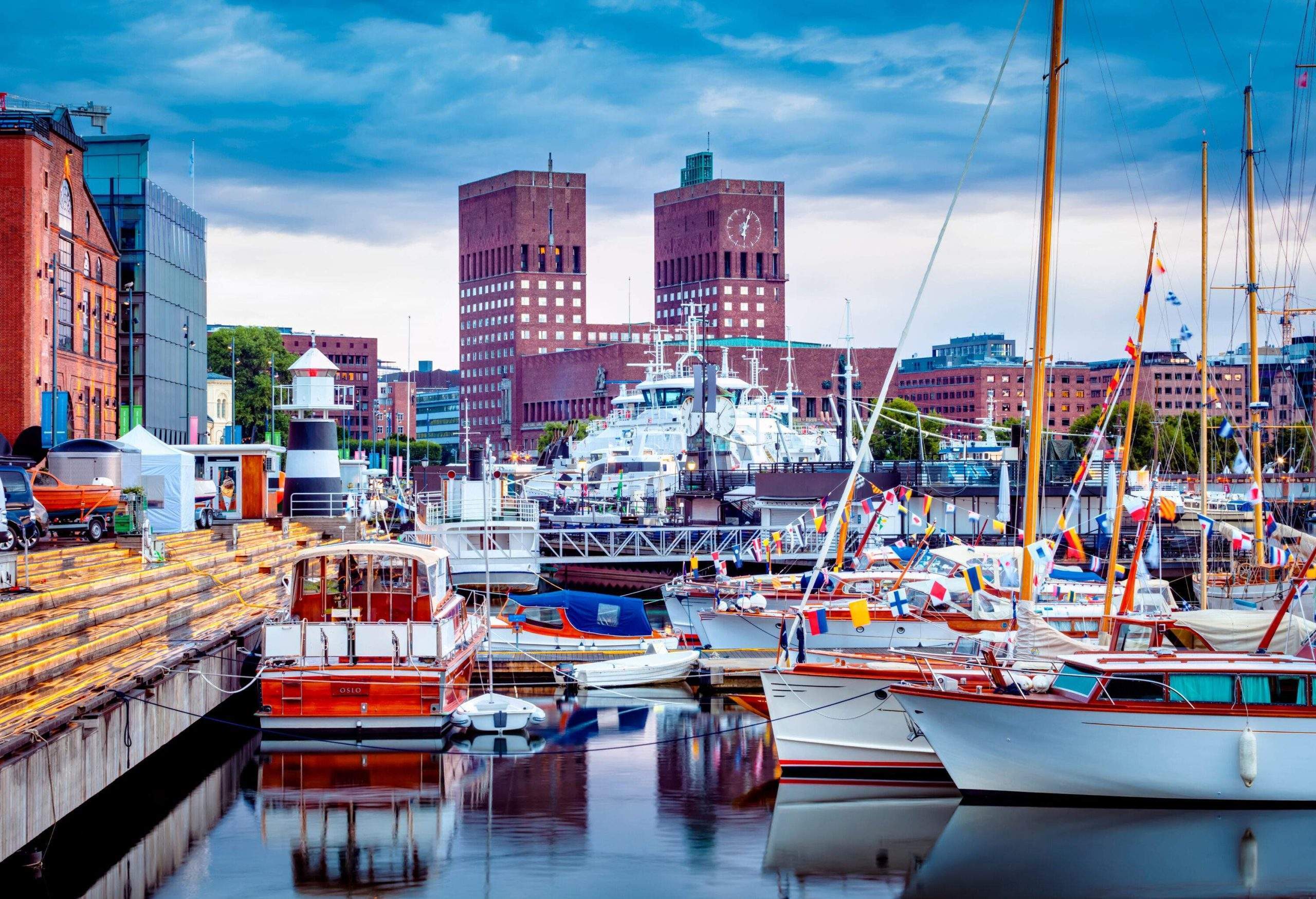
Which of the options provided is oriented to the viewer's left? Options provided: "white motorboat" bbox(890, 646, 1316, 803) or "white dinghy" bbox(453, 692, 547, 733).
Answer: the white motorboat

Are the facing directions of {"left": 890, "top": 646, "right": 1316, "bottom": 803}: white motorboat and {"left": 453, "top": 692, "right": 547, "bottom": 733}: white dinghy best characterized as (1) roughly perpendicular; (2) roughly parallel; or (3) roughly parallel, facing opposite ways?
roughly perpendicular

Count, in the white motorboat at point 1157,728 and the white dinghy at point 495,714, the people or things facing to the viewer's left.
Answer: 1

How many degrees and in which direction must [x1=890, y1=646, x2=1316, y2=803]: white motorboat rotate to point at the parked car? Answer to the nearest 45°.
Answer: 0° — it already faces it

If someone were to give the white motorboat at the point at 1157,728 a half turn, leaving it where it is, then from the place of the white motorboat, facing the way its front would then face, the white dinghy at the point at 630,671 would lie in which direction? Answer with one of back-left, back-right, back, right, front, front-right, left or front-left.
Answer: back-left

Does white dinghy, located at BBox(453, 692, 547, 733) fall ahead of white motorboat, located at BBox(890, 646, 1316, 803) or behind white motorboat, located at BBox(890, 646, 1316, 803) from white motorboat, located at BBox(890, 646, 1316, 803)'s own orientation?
ahead

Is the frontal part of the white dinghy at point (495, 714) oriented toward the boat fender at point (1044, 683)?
no

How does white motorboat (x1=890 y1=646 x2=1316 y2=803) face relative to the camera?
to the viewer's left

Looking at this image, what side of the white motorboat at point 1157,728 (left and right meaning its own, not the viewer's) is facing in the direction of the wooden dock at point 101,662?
front

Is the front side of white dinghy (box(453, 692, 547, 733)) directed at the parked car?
no

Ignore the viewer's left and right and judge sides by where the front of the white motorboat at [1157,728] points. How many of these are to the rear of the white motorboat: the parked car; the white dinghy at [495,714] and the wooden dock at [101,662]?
0
